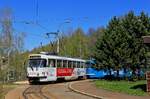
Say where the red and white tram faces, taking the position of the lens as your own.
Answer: facing the viewer and to the left of the viewer
